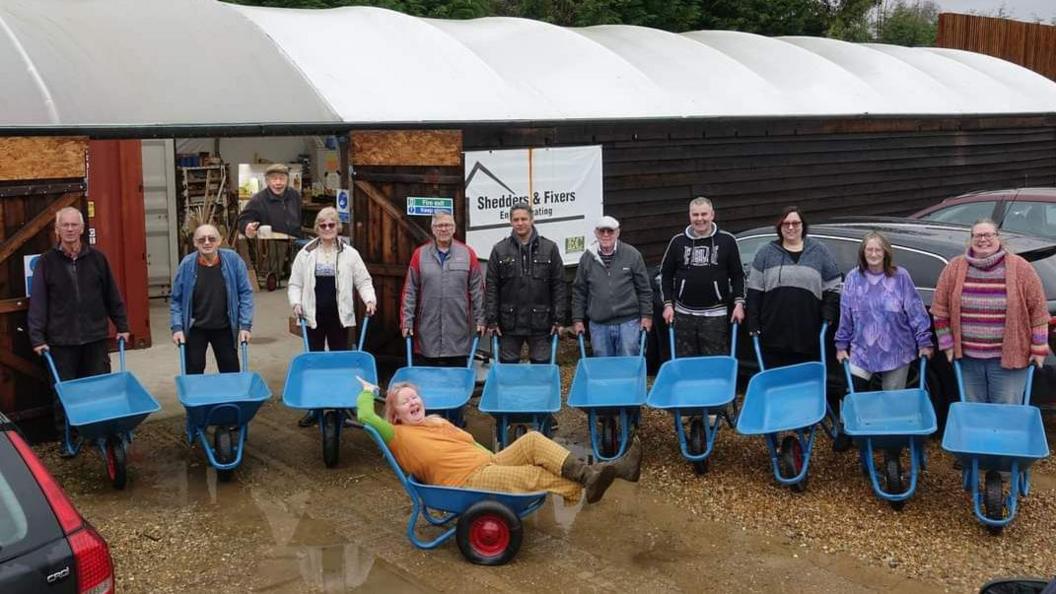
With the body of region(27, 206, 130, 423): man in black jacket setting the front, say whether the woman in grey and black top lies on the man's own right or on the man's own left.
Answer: on the man's own left

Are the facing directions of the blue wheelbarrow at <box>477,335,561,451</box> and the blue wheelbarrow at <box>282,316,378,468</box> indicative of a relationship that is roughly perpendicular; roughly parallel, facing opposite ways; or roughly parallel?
roughly parallel

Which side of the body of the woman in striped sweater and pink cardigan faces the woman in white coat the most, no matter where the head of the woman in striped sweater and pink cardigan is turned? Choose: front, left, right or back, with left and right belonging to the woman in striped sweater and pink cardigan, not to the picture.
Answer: right

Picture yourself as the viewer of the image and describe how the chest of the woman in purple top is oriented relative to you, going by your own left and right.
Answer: facing the viewer

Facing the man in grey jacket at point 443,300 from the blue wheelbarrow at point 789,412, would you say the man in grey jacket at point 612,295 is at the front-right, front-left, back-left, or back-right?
front-right

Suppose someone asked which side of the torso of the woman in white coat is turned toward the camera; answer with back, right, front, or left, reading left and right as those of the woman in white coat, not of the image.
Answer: front

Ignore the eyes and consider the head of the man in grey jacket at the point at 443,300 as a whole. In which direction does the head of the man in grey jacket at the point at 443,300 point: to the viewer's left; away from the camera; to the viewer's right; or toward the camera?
toward the camera

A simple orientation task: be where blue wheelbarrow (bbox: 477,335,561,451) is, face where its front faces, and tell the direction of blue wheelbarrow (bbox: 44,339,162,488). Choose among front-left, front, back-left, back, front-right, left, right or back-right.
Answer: right

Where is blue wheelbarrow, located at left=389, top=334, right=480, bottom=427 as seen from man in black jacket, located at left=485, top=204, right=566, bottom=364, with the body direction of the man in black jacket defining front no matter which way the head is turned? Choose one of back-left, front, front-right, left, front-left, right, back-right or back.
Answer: front-right

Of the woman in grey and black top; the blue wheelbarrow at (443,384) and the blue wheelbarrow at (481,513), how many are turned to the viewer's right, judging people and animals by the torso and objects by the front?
1

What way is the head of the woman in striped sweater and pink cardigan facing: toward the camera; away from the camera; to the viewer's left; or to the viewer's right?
toward the camera

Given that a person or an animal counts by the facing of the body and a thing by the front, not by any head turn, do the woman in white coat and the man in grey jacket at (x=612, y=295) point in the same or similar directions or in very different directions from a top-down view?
same or similar directions

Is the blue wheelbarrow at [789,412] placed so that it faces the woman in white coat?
no

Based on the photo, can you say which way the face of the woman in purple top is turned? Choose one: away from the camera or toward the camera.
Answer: toward the camera

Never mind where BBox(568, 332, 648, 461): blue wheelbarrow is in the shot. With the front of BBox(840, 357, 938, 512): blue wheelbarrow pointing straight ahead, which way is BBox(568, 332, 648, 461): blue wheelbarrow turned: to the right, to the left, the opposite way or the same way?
the same way

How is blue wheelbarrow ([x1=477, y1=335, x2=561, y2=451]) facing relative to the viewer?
toward the camera

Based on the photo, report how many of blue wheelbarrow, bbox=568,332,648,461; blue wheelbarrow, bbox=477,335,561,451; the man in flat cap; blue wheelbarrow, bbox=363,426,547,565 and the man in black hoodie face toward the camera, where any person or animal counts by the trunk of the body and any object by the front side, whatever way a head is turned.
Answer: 4
